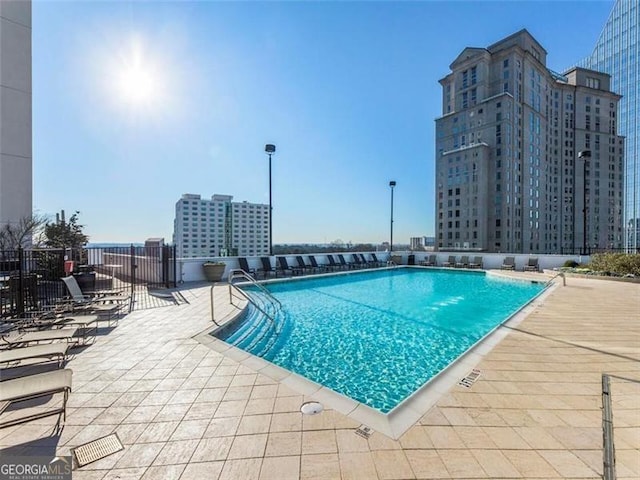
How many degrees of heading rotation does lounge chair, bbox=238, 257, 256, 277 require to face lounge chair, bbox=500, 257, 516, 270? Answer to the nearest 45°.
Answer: approximately 45° to its left

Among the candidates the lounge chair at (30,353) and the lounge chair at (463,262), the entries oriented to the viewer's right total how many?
1

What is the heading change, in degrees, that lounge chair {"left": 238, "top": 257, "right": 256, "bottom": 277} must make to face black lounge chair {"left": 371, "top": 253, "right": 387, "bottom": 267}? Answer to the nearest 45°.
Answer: approximately 90° to its left

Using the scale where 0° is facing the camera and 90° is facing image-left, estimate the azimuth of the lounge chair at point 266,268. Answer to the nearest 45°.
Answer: approximately 315°

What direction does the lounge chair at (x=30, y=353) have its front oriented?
to the viewer's right

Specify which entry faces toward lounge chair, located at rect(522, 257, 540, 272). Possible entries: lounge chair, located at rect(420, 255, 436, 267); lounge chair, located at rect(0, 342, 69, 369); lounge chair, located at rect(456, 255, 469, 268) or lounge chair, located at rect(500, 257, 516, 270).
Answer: lounge chair, located at rect(0, 342, 69, 369)

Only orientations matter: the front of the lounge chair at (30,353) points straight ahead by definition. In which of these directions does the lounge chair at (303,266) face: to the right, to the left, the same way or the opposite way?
to the right

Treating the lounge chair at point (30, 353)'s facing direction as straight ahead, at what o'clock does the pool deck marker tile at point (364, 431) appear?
The pool deck marker tile is roughly at 2 o'clock from the lounge chair.

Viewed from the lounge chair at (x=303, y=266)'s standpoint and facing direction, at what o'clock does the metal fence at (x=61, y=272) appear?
The metal fence is roughly at 3 o'clock from the lounge chair.

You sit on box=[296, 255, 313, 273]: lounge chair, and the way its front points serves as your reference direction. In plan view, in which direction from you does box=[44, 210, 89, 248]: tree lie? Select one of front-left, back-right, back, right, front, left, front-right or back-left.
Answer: back-right

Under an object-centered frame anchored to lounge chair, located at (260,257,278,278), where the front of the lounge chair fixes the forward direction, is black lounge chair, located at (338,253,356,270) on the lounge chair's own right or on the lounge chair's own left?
on the lounge chair's own left

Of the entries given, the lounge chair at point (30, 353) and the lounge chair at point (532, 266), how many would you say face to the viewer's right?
1

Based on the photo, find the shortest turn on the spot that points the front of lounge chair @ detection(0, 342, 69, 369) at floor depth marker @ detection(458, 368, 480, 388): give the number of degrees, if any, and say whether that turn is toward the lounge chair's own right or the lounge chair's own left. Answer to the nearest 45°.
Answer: approximately 45° to the lounge chair's own right
